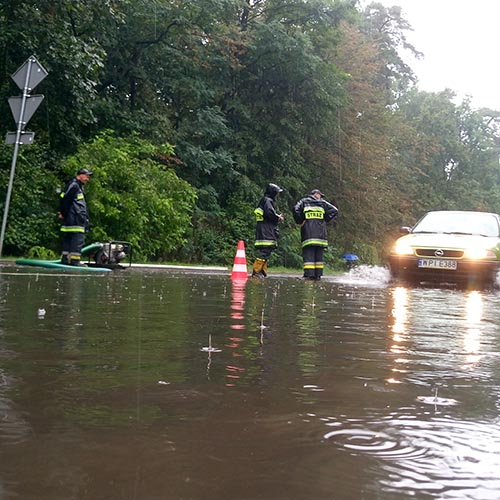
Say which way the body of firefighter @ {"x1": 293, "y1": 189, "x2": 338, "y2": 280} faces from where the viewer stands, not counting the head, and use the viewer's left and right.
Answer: facing away from the viewer

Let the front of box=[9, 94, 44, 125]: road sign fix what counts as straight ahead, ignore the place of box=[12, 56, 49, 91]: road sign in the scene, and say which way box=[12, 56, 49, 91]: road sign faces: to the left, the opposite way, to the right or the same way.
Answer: the same way

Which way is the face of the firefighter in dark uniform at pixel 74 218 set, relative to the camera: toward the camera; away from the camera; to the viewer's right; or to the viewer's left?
to the viewer's right

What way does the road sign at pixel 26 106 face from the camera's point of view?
away from the camera

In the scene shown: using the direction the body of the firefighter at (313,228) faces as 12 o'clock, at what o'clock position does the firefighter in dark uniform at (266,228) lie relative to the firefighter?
The firefighter in dark uniform is roughly at 10 o'clock from the firefighter.

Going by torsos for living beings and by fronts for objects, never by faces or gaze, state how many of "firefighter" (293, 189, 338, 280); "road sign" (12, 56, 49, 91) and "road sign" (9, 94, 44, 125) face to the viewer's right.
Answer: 0

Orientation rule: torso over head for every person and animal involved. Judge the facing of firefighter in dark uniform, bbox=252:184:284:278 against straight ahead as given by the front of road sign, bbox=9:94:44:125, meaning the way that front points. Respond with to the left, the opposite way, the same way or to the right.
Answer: to the right

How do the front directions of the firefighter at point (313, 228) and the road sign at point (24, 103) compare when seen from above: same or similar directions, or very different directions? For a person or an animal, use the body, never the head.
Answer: same or similar directions

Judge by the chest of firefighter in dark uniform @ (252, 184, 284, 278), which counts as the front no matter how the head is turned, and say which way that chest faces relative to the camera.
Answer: to the viewer's right

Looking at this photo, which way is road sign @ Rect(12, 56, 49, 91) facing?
away from the camera

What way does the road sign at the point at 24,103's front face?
away from the camera
